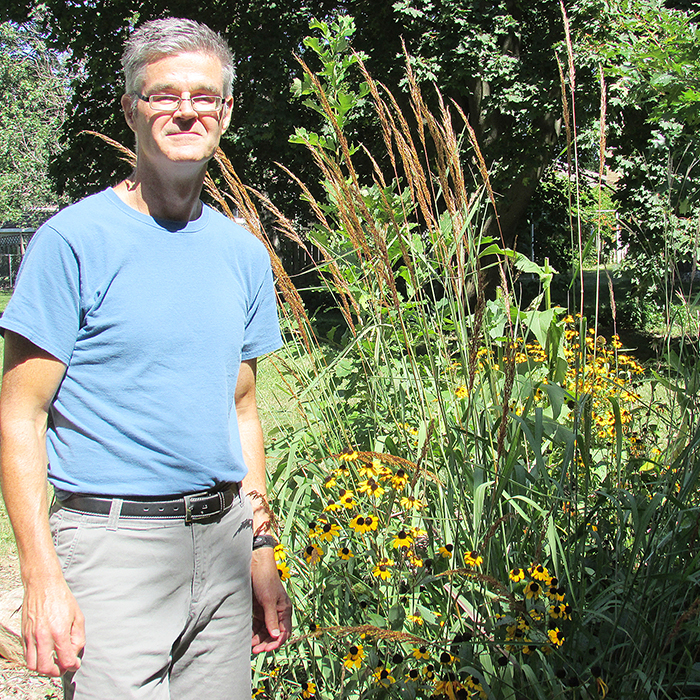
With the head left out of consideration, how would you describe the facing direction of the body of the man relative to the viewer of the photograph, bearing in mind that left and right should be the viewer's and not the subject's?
facing the viewer and to the right of the viewer

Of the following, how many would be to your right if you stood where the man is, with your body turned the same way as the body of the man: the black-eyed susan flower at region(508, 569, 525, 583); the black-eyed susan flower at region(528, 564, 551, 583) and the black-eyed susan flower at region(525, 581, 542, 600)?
0

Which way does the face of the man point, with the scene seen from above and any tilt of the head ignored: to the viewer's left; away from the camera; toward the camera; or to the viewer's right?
toward the camera

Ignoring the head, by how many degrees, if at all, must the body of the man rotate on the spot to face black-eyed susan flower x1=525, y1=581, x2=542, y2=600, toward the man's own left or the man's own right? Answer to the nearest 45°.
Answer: approximately 45° to the man's own left

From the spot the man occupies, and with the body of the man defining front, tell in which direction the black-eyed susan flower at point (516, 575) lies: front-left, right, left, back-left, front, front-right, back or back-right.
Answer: front-left

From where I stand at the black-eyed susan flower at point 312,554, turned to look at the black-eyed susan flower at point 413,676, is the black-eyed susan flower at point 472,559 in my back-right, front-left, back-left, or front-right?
front-left
